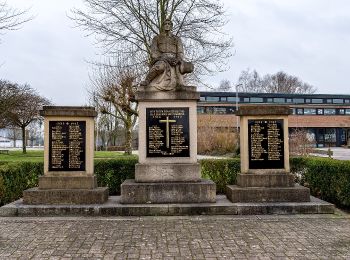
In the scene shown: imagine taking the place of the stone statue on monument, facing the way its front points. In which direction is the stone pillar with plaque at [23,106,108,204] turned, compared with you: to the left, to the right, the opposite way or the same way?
the same way

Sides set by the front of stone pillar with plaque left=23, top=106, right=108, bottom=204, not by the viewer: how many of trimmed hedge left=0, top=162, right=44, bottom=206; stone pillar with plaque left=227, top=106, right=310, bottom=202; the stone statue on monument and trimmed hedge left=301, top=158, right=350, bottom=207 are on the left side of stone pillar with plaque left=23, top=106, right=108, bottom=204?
3

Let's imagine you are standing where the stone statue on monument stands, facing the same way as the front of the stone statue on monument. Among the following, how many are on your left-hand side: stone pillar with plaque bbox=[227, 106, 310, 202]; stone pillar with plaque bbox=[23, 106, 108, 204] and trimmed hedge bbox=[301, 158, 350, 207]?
2

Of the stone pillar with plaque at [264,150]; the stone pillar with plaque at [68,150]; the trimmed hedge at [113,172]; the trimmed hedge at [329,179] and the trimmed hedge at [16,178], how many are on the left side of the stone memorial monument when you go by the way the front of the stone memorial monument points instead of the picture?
2

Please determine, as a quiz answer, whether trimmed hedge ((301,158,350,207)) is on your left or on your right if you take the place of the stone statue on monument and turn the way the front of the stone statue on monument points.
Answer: on your left

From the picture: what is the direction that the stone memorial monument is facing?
toward the camera

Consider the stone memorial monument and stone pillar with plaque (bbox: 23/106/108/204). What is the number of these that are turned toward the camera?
2

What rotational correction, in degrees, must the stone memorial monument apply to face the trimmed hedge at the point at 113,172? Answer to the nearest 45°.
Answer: approximately 135° to its right

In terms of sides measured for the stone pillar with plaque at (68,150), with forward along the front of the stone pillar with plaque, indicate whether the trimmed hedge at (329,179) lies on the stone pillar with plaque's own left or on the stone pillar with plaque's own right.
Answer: on the stone pillar with plaque's own left

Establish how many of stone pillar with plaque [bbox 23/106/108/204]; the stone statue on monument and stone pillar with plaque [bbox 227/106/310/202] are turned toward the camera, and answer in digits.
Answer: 3

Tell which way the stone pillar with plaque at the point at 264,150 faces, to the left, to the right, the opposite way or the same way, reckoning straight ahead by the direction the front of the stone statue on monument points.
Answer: the same way

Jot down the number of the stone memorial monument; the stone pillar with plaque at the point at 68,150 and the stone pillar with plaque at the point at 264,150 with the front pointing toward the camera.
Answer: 3

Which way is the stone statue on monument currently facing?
toward the camera

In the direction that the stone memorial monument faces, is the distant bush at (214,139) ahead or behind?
behind

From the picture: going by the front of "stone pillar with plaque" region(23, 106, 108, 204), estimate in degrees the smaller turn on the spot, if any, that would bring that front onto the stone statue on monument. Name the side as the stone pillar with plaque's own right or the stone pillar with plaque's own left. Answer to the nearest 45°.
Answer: approximately 90° to the stone pillar with plaque's own left
